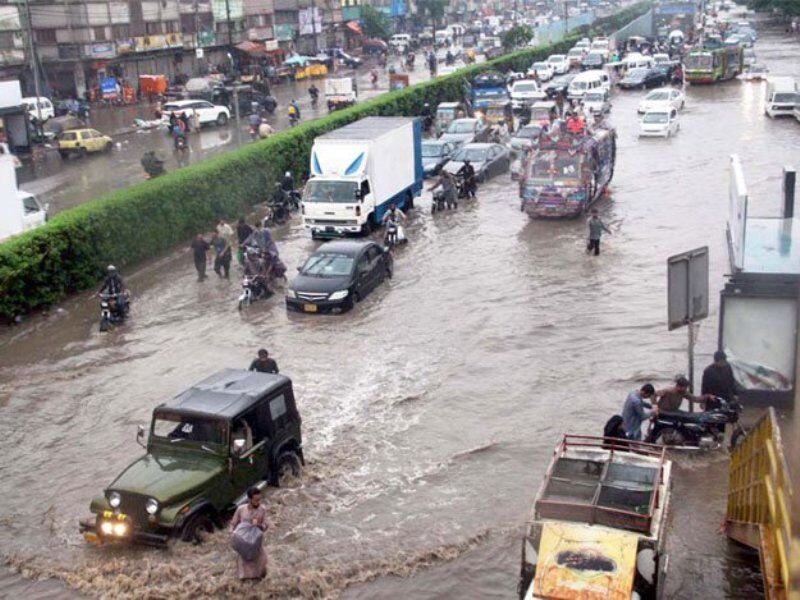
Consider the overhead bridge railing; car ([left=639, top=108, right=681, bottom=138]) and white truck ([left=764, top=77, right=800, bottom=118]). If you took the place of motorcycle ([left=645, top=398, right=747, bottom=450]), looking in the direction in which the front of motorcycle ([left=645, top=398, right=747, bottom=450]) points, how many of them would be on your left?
2

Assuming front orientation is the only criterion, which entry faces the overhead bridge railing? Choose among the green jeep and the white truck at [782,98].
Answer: the white truck

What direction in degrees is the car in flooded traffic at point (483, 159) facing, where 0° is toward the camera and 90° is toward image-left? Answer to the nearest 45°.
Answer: approximately 45°

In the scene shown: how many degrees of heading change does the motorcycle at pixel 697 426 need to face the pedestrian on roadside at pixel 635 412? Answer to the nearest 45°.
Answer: approximately 135° to its right

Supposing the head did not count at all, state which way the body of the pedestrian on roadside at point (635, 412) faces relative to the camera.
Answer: to the viewer's right

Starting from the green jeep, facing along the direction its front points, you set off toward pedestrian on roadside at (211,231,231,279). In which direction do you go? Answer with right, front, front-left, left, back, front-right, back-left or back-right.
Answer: back-right

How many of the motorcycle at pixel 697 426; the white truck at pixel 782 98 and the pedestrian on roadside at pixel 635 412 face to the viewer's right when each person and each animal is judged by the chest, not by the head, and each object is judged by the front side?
2

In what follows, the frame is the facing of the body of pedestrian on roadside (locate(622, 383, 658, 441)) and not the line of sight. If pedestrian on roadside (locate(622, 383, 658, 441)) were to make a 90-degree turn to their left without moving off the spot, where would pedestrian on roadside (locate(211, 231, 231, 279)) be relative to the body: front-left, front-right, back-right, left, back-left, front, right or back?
front-left

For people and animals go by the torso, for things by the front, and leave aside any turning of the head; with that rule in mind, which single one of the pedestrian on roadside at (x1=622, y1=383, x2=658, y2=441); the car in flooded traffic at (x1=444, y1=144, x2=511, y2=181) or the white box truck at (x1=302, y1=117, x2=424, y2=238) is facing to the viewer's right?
the pedestrian on roadside

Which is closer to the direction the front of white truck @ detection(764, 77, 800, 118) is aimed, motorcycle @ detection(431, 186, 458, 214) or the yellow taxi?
the motorcycle
